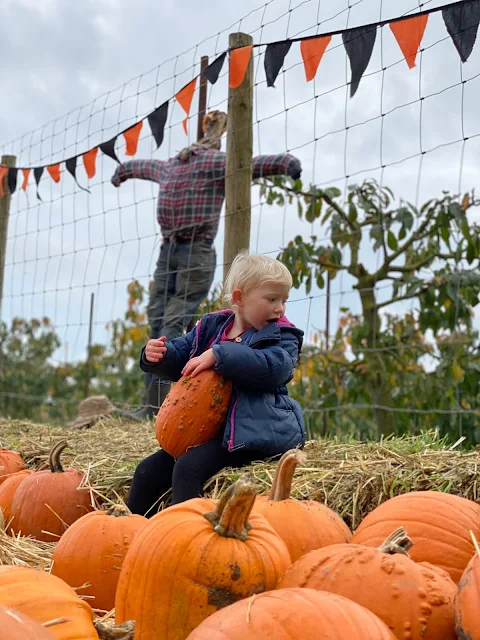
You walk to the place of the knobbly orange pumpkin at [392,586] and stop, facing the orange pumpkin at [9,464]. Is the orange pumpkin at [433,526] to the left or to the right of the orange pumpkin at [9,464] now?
right

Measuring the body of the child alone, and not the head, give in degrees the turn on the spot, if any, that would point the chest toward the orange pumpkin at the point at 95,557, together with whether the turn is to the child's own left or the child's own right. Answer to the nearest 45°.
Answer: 0° — they already face it

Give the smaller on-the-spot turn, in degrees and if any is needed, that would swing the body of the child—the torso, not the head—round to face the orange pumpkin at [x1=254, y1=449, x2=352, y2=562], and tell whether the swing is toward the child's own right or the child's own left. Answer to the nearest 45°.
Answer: approximately 45° to the child's own left

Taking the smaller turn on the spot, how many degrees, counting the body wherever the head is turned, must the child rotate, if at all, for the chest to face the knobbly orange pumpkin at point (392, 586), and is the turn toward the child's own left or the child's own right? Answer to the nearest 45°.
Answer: approximately 45° to the child's own left

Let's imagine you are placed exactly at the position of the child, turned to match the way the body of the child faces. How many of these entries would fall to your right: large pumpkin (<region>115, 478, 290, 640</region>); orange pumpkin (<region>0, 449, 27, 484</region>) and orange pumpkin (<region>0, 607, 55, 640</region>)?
1

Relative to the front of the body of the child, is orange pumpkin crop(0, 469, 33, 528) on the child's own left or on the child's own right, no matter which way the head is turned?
on the child's own right

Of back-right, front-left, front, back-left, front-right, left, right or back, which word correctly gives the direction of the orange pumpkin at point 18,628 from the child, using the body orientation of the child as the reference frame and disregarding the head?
front-left

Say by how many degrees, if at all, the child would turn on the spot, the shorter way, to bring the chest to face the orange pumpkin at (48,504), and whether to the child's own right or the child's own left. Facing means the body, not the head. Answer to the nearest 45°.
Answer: approximately 45° to the child's own right

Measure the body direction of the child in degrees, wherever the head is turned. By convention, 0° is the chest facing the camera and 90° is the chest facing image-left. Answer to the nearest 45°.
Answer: approximately 45°

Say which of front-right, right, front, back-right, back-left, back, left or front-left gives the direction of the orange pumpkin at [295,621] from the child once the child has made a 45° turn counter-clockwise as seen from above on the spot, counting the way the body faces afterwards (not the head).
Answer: front

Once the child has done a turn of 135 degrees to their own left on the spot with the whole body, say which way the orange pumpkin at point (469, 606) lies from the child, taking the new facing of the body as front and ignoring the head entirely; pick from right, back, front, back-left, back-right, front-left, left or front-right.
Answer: right

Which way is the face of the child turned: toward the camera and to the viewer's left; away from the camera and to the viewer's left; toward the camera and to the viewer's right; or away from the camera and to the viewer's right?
toward the camera and to the viewer's right

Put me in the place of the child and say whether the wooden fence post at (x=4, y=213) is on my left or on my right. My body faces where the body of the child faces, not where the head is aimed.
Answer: on my right
